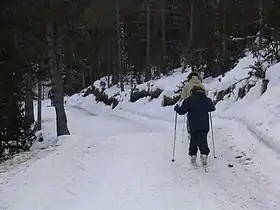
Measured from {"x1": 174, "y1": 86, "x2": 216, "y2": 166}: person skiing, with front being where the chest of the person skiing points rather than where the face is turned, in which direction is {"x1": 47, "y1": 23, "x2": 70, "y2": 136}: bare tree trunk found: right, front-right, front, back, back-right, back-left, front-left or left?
front-left

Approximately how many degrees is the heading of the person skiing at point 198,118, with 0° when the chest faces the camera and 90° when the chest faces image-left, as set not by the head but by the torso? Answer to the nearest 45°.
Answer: approximately 180°
